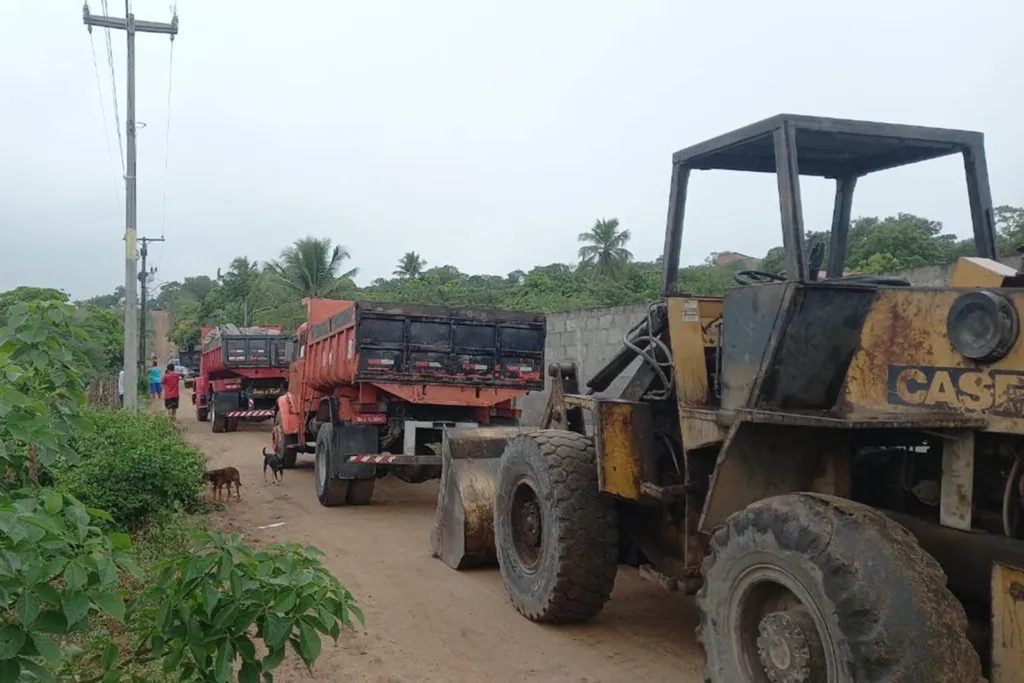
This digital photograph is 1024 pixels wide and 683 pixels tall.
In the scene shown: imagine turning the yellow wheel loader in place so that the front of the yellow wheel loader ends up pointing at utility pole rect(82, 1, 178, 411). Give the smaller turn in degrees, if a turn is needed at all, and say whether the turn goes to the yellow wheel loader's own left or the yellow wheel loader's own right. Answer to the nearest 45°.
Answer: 0° — it already faces it

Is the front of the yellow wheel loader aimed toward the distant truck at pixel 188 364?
yes

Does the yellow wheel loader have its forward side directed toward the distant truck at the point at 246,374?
yes

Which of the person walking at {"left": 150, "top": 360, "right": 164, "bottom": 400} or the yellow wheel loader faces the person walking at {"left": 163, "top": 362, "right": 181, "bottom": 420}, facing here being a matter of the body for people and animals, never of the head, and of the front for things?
the yellow wheel loader

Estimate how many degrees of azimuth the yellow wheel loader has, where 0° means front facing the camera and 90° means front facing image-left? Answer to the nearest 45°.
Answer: approximately 135°

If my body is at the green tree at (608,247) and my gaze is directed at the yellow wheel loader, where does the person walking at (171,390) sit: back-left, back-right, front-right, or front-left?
front-right
